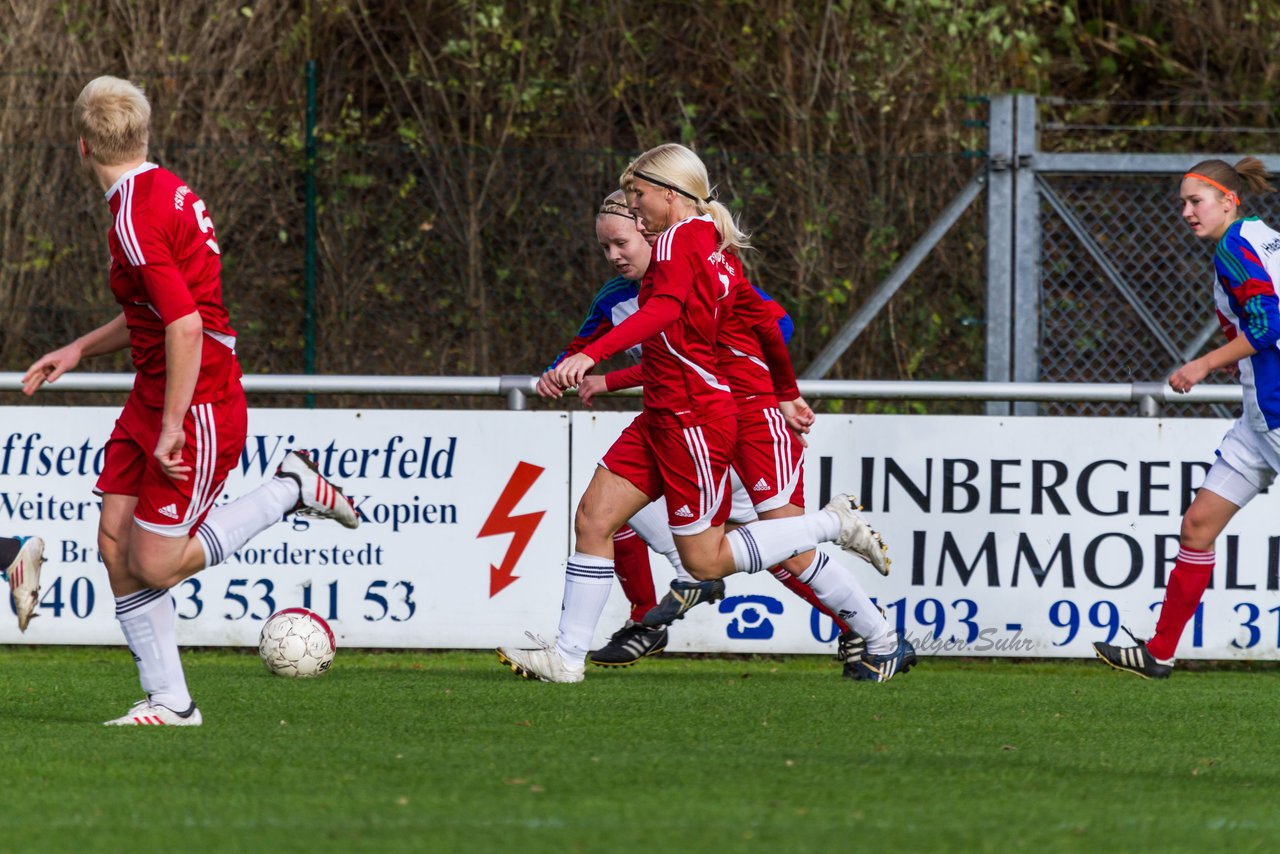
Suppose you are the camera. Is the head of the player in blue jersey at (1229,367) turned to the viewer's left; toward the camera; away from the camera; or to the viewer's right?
to the viewer's left

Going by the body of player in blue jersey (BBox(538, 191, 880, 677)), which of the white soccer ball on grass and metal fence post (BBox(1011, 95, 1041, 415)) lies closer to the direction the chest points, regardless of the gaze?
the white soccer ball on grass

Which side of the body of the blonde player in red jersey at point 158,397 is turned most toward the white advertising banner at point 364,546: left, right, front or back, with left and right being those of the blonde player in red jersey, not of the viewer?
right

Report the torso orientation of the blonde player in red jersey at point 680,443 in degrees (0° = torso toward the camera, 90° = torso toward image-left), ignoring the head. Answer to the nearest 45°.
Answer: approximately 90°

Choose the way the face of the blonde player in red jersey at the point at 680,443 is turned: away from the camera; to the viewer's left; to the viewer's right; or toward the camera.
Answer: to the viewer's left

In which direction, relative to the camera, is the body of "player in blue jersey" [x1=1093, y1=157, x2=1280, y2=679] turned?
to the viewer's left

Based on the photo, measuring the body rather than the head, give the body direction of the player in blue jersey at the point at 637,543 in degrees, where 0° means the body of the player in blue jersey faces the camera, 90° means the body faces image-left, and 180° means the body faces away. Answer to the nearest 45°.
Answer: approximately 45°

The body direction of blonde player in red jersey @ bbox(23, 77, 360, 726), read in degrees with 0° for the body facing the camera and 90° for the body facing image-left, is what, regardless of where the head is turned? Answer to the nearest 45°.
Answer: approximately 90°

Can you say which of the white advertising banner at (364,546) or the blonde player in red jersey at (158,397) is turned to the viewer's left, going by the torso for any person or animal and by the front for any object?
the blonde player in red jersey

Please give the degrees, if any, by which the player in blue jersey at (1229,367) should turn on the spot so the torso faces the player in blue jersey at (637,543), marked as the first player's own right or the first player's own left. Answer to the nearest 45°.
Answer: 0° — they already face them

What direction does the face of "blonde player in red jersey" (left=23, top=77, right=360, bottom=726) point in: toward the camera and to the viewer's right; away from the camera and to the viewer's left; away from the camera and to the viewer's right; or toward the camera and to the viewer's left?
away from the camera and to the viewer's left

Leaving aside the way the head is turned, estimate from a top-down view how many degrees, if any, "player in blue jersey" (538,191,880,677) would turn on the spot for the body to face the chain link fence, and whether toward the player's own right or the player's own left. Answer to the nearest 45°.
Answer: approximately 135° to the player's own right

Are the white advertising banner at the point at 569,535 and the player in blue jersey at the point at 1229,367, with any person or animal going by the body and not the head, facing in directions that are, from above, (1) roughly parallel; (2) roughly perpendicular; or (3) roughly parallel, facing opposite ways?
roughly perpendicular

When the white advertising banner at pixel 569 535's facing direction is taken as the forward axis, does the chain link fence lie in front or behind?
behind
